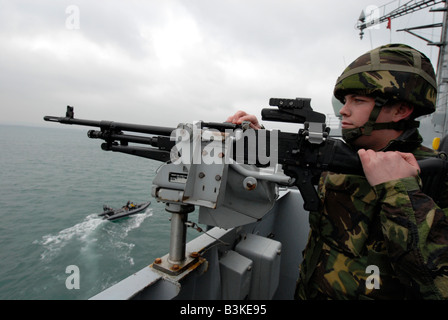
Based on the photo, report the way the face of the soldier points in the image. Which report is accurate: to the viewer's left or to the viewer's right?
to the viewer's left

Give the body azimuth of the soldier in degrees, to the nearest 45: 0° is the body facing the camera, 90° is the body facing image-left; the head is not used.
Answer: approximately 90°

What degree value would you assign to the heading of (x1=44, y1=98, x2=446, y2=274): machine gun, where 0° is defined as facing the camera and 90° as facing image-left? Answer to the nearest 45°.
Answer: approximately 90°
